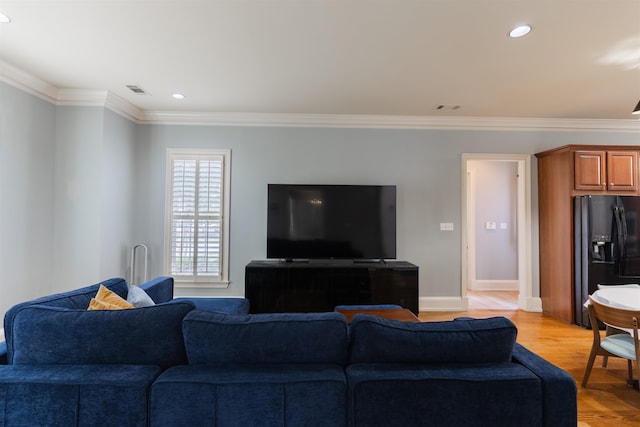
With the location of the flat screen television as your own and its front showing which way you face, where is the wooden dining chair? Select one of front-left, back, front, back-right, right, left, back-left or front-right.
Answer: front-left

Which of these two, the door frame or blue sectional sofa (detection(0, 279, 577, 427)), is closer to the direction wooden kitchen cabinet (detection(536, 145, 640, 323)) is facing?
the blue sectional sofa

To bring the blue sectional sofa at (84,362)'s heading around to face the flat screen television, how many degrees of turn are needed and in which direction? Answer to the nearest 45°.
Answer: approximately 45° to its right

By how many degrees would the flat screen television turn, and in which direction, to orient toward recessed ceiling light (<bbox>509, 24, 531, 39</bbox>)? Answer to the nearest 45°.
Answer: approximately 45° to its left

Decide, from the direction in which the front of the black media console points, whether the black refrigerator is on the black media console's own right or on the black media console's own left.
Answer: on the black media console's own left

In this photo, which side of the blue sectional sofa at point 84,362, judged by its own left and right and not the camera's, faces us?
back

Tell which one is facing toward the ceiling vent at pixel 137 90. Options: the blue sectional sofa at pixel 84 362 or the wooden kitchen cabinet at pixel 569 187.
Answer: the blue sectional sofa

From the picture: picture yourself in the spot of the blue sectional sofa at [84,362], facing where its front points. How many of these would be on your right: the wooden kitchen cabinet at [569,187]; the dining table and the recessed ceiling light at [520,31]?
3

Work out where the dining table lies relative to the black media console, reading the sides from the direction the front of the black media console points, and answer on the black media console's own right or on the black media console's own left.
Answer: on the black media console's own left

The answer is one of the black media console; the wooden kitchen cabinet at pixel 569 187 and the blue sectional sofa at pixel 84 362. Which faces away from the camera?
the blue sectional sofa

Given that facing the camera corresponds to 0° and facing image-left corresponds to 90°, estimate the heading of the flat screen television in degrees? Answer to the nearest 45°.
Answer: approximately 0°

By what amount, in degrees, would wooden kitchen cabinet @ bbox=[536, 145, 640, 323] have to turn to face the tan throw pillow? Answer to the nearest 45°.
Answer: approximately 90° to its right

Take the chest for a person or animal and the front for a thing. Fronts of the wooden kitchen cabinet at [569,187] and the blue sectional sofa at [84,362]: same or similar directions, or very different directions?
very different directions

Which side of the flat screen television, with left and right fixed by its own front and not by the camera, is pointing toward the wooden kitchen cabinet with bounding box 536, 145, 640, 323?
left

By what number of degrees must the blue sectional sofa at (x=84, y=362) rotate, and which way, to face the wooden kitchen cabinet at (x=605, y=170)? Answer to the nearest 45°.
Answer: approximately 90° to its right

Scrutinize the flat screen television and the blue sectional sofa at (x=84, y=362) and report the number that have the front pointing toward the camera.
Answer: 1
